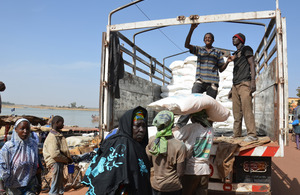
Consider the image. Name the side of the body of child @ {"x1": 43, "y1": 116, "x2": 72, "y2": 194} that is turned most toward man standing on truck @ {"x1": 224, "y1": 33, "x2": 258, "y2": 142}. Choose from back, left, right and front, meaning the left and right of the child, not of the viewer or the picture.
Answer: front

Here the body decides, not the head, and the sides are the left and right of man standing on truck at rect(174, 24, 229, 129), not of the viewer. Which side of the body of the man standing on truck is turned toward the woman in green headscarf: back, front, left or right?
front

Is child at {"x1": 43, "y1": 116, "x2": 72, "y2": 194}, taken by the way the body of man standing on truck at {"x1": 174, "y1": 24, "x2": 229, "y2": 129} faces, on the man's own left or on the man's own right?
on the man's own right

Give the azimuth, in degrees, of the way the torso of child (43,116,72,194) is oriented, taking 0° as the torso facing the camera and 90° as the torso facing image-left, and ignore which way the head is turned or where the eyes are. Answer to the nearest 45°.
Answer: approximately 270°

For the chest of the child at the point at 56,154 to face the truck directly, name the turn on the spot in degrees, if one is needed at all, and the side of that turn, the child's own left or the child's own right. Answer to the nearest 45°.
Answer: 0° — they already face it

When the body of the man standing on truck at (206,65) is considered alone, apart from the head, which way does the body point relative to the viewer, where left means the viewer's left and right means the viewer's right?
facing the viewer
